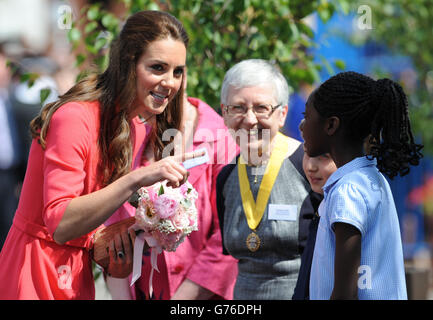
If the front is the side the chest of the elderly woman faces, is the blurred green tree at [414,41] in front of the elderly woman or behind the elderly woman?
behind

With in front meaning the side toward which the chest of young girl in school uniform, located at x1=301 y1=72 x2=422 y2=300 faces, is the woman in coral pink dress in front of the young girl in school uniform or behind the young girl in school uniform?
in front

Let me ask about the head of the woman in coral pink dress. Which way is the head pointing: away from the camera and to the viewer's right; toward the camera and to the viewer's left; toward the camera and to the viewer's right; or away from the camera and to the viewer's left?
toward the camera and to the viewer's right

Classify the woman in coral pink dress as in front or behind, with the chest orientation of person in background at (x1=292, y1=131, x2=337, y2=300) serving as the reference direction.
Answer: in front

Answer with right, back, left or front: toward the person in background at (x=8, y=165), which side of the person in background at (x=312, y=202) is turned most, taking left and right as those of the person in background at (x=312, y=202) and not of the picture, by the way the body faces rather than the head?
right

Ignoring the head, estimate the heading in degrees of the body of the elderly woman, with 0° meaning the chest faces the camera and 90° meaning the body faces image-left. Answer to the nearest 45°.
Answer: approximately 0°

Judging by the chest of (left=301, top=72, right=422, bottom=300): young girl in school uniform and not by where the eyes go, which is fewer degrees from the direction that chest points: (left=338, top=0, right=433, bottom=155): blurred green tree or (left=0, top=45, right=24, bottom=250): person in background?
the person in background

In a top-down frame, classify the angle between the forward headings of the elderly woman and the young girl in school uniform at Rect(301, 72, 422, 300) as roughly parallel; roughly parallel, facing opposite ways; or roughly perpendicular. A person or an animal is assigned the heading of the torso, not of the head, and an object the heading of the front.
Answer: roughly perpendicular

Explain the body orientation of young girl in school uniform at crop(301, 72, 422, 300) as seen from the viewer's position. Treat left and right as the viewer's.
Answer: facing to the left of the viewer

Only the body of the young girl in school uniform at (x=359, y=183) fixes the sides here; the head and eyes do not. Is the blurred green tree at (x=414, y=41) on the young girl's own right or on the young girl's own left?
on the young girl's own right

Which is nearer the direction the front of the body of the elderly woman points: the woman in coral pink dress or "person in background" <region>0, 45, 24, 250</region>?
the woman in coral pink dress

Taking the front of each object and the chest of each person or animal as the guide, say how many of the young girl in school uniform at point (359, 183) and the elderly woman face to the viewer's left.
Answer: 1
